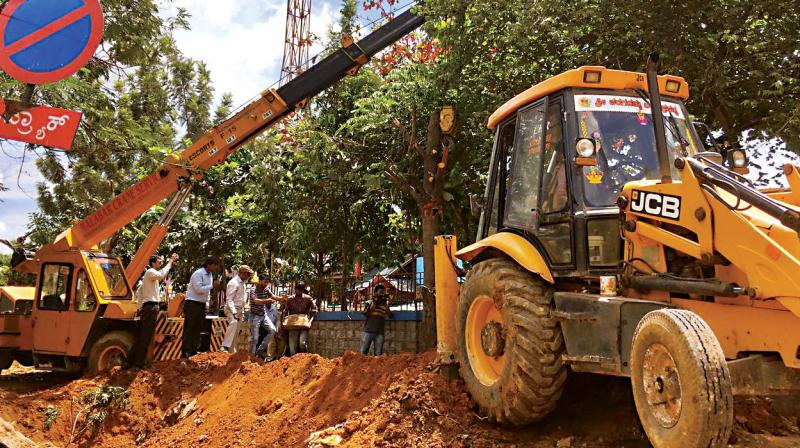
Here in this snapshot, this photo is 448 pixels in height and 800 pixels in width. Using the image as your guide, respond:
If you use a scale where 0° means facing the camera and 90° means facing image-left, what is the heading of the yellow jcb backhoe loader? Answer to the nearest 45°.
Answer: approximately 315°

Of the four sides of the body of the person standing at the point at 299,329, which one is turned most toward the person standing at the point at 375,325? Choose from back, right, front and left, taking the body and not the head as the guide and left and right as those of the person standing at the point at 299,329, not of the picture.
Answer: left

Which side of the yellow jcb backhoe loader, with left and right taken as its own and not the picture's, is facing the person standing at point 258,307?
back

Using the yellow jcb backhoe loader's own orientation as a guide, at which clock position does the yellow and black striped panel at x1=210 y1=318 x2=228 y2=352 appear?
The yellow and black striped panel is roughly at 6 o'clock from the yellow jcb backhoe loader.

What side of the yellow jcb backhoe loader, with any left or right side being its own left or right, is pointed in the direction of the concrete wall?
back

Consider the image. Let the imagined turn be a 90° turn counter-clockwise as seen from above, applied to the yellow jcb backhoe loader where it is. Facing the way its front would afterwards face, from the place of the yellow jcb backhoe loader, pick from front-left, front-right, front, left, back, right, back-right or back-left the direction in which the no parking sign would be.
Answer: back-left

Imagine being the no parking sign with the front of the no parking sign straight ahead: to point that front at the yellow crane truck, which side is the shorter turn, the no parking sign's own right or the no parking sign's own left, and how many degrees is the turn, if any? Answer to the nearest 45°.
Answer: approximately 180°
